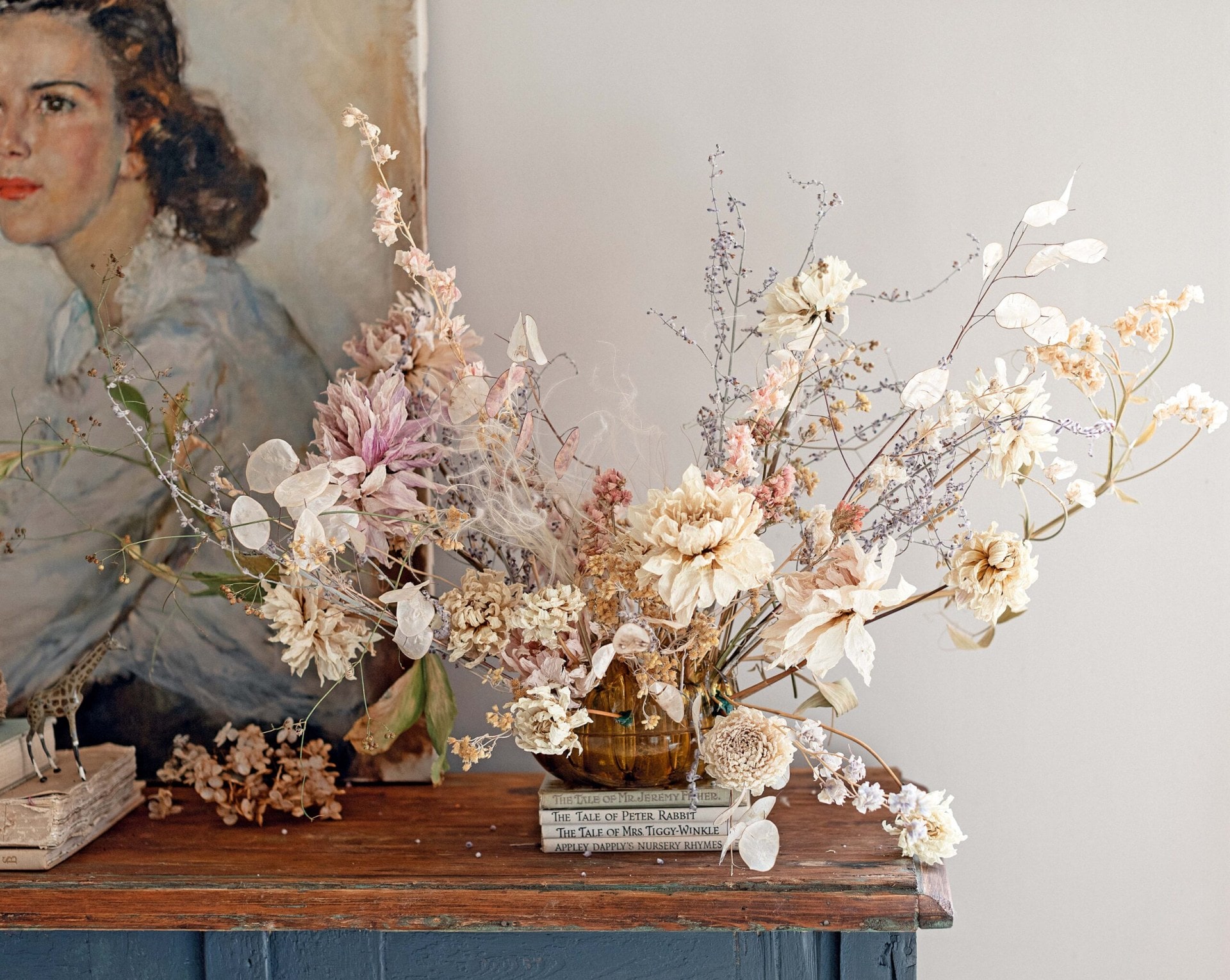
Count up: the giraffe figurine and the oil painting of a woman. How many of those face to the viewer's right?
1

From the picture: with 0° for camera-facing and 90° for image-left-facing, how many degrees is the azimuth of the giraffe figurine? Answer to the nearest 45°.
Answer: approximately 270°

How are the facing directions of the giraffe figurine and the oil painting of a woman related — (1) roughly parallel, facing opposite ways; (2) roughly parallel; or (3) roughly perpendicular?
roughly perpendicular

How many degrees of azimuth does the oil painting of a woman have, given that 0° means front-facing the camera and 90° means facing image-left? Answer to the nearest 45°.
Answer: approximately 0°
